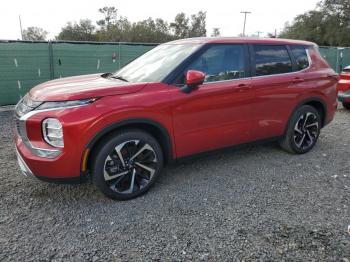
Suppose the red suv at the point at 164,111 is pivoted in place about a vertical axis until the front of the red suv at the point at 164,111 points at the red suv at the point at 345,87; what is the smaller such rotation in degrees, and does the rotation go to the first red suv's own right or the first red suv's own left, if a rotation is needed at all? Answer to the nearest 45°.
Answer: approximately 180°

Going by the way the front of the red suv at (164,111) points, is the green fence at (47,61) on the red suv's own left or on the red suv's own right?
on the red suv's own right

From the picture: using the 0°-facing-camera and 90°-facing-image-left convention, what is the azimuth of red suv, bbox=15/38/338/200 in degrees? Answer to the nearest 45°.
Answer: approximately 45°

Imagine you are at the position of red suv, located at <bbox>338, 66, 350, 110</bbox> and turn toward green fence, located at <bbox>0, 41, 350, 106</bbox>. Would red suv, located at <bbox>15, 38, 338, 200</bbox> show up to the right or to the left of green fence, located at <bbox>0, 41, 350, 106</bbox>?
left
